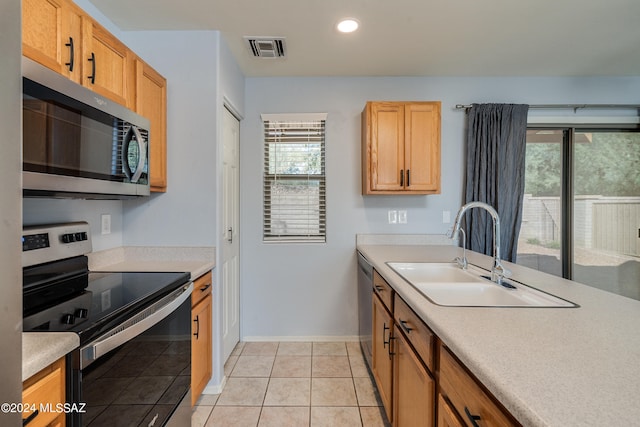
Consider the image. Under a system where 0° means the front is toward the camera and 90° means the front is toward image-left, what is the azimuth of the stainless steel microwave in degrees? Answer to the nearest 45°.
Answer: approximately 315°

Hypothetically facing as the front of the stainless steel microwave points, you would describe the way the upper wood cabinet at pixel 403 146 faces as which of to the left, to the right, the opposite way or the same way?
to the right

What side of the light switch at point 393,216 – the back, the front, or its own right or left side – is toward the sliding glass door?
left

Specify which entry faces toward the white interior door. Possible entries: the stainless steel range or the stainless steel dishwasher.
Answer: the stainless steel dishwasher

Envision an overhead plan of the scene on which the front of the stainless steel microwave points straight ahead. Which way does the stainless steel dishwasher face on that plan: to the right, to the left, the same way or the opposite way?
the opposite way

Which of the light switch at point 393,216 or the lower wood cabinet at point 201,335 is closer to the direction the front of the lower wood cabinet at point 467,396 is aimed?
the lower wood cabinet

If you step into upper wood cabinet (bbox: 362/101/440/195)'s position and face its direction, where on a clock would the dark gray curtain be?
The dark gray curtain is roughly at 8 o'clock from the upper wood cabinet.

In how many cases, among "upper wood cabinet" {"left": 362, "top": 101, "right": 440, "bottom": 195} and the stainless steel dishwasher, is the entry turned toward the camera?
1

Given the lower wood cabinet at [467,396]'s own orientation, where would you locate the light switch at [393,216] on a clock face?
The light switch is roughly at 4 o'clock from the lower wood cabinet.

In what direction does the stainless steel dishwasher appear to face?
to the viewer's left

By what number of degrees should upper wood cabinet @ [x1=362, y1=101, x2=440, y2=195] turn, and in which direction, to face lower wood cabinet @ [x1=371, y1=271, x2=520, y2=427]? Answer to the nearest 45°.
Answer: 0° — it already faces it
